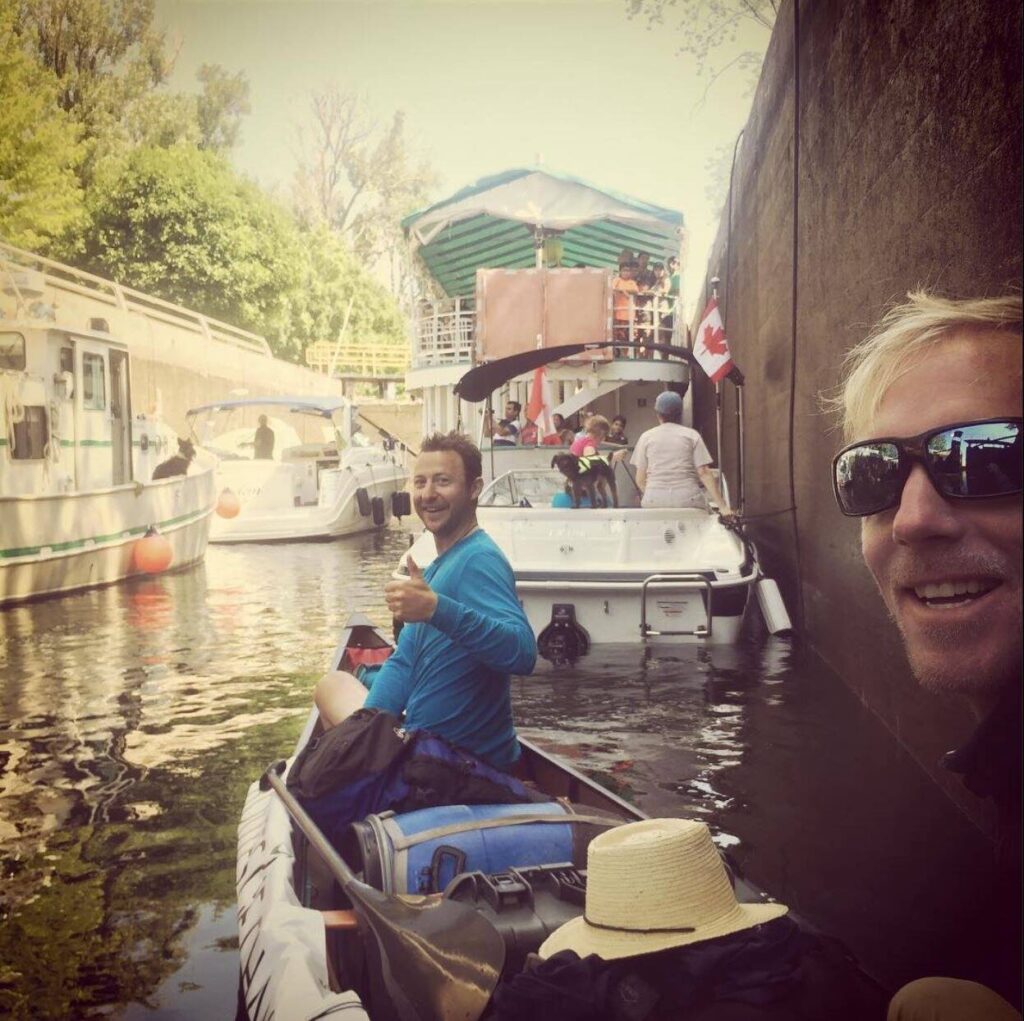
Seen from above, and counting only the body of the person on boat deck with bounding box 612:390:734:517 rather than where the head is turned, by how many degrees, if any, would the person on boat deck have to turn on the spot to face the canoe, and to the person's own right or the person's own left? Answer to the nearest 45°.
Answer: approximately 180°

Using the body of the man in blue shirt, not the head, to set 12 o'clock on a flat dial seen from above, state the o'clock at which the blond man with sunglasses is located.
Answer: The blond man with sunglasses is roughly at 10 o'clock from the man in blue shirt.

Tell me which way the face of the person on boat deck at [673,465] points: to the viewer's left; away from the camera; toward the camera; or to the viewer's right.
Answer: away from the camera

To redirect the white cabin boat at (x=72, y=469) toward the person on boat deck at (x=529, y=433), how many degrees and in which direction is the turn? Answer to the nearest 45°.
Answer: approximately 90° to its right

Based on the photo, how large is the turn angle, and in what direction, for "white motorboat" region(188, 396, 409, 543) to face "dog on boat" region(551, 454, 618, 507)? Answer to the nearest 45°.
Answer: approximately 135° to its right

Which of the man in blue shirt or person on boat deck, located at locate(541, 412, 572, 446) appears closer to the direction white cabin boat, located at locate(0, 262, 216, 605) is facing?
the person on boat deck

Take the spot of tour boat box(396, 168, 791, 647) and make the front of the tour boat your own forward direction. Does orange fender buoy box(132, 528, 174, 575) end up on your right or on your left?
on your left
